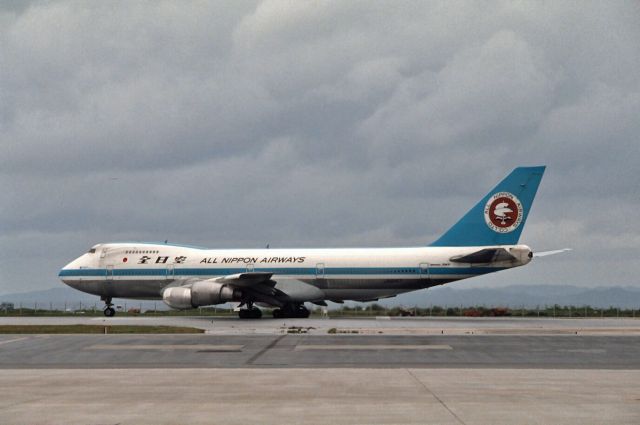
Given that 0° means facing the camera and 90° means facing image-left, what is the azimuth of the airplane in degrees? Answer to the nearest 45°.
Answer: approximately 90°
